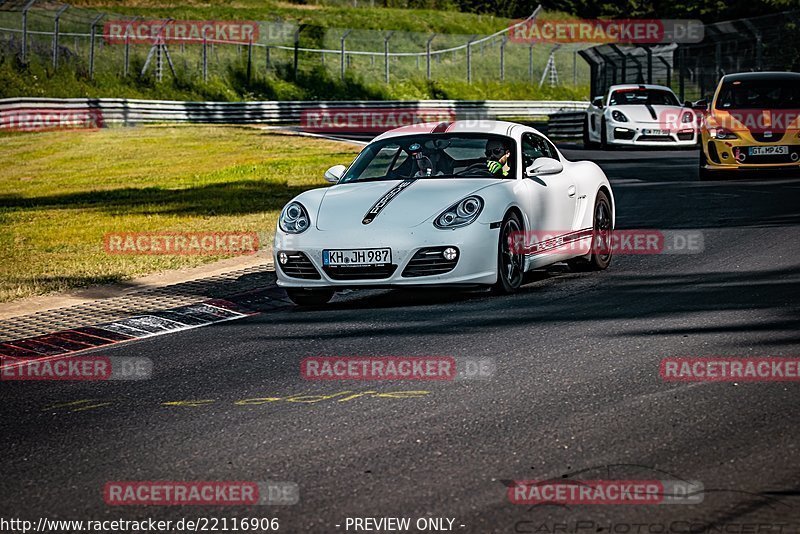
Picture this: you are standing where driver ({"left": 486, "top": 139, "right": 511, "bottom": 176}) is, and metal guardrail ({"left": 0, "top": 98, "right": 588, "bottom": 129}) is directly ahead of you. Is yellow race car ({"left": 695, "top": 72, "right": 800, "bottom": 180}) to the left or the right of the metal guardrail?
right

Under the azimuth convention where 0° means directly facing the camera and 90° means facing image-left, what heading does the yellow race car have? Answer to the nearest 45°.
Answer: approximately 0°

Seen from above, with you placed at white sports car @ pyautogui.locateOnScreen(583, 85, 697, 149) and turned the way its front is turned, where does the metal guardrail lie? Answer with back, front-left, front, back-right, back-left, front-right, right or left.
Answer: back-right

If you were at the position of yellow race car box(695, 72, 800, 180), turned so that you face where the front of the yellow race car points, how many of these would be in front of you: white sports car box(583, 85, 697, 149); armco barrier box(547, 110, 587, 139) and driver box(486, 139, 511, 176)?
1

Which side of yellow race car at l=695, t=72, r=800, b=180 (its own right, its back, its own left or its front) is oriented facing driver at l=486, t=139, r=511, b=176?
front

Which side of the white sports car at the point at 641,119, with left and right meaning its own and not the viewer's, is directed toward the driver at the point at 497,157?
front

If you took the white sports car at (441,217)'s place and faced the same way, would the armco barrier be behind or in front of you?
behind

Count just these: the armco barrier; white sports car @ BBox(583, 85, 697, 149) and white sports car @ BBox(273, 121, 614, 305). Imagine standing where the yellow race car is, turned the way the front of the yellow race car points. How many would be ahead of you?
1

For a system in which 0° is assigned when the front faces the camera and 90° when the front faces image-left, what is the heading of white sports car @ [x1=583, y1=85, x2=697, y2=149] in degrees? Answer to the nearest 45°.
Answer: approximately 0°

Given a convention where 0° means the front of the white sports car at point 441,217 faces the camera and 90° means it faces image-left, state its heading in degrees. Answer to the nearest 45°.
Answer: approximately 45°

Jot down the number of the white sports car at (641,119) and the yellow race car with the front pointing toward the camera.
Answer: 2
